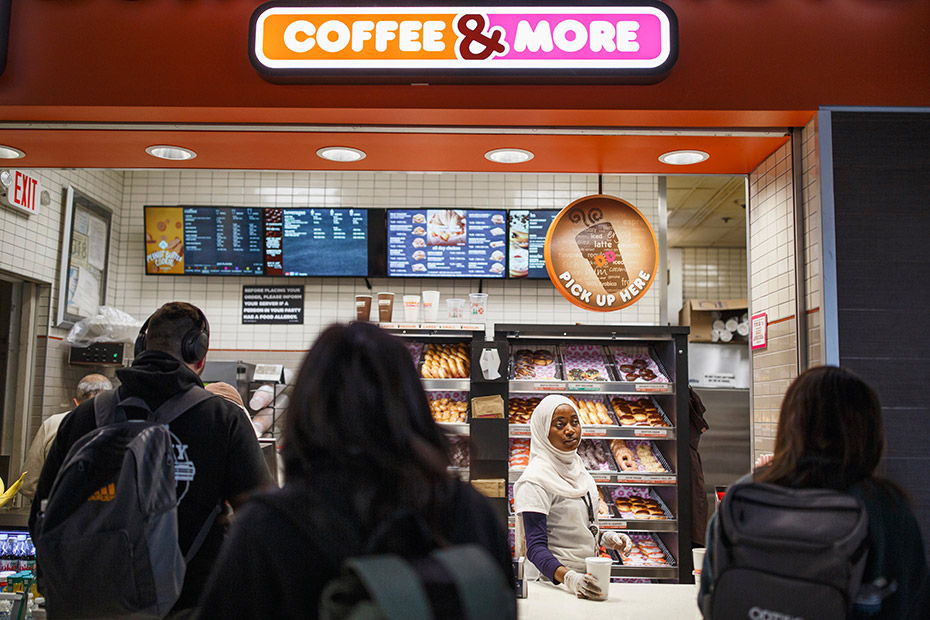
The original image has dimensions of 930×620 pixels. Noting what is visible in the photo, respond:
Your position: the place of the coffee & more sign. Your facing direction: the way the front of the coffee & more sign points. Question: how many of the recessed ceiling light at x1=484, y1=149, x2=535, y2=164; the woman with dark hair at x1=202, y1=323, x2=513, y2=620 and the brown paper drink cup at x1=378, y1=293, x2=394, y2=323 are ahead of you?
1

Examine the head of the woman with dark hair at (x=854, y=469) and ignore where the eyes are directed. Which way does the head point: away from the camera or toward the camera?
away from the camera

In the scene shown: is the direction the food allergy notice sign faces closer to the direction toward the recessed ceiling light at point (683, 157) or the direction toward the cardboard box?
the recessed ceiling light

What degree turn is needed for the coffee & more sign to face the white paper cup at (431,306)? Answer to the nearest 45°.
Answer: approximately 180°

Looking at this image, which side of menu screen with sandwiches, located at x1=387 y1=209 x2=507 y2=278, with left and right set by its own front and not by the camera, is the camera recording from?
front

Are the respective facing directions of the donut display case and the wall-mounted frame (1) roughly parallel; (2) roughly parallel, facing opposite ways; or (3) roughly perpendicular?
roughly perpendicular

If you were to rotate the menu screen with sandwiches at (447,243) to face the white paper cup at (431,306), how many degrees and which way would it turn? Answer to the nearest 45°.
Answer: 0° — it already faces it

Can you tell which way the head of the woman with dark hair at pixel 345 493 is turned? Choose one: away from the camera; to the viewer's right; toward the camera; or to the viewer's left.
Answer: away from the camera

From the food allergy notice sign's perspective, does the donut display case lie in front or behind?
in front

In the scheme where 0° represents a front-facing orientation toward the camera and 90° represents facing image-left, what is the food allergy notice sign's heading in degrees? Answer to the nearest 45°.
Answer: approximately 0°

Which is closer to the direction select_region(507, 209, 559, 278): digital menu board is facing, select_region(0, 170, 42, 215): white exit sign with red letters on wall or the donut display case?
the donut display case

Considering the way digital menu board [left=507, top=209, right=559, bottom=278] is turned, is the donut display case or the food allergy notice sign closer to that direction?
the donut display case

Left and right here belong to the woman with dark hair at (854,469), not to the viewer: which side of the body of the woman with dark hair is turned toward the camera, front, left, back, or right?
back

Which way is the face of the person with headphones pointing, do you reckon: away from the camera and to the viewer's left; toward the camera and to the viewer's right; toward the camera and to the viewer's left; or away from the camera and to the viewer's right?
away from the camera and to the viewer's right

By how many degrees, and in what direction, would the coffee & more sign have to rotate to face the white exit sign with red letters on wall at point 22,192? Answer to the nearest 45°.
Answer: approximately 135° to its right

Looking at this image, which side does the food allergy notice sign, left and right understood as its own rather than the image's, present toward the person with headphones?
front

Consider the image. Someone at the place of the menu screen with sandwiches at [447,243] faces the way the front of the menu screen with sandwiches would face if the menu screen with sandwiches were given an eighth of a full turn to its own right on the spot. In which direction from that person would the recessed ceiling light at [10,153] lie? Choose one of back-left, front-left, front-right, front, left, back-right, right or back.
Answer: front

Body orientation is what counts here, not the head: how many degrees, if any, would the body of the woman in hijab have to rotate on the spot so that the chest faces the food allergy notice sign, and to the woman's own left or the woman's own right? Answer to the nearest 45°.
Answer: approximately 180°

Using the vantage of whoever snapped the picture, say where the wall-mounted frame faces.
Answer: facing the viewer and to the right of the viewer
